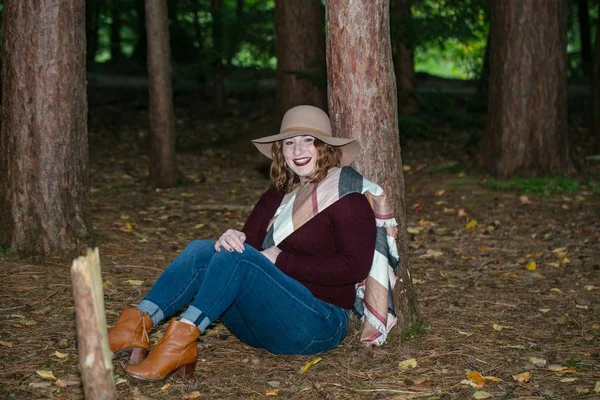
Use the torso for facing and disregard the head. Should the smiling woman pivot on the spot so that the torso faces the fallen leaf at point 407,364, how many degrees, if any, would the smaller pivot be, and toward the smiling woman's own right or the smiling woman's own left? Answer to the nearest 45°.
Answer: approximately 135° to the smiling woman's own left

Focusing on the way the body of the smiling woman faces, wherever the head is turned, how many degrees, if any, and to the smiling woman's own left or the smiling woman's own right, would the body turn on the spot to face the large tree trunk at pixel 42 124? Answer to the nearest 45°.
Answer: approximately 90° to the smiling woman's own right

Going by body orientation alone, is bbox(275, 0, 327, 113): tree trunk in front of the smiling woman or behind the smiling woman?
behind

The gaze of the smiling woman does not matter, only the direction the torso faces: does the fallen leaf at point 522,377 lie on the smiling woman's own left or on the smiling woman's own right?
on the smiling woman's own left

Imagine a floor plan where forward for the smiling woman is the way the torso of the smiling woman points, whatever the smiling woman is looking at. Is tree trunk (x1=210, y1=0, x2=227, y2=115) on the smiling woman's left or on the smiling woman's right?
on the smiling woman's right

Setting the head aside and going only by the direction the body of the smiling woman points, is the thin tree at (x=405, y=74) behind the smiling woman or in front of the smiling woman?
behind

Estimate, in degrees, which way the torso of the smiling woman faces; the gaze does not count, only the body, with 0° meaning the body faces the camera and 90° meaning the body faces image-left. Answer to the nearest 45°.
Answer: approximately 45°

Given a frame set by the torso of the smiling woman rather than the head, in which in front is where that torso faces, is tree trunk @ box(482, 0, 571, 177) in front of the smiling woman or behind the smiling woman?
behind

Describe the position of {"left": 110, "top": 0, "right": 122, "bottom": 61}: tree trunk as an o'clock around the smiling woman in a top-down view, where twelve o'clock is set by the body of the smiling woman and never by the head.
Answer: The tree trunk is roughly at 4 o'clock from the smiling woman.
